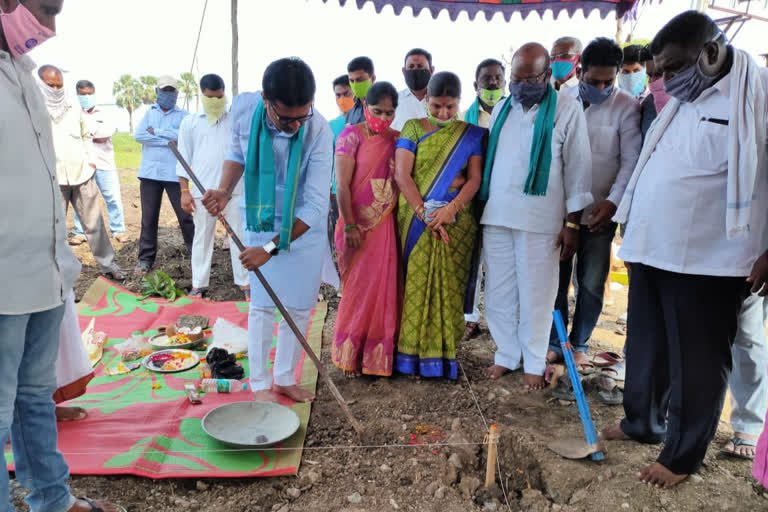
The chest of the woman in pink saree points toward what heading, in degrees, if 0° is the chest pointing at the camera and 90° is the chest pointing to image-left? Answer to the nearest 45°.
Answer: approximately 0°

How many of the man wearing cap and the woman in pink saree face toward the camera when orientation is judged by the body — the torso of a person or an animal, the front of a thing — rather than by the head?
2

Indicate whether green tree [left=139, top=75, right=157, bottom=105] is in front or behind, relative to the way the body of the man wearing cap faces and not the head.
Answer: behind

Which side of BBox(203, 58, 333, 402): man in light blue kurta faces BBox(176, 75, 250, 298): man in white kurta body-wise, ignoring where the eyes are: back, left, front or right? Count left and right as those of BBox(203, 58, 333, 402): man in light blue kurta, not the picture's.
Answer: back

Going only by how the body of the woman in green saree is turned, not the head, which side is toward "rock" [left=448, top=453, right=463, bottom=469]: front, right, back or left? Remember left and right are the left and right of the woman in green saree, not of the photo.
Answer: front

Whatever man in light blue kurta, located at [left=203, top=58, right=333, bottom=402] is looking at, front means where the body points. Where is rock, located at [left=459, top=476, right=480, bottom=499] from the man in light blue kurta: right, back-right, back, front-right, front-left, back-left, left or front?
front-left

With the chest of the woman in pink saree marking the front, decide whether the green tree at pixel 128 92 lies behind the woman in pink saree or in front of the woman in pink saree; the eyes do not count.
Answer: behind

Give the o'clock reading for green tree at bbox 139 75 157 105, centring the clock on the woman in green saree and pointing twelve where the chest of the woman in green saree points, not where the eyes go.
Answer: The green tree is roughly at 5 o'clock from the woman in green saree.
